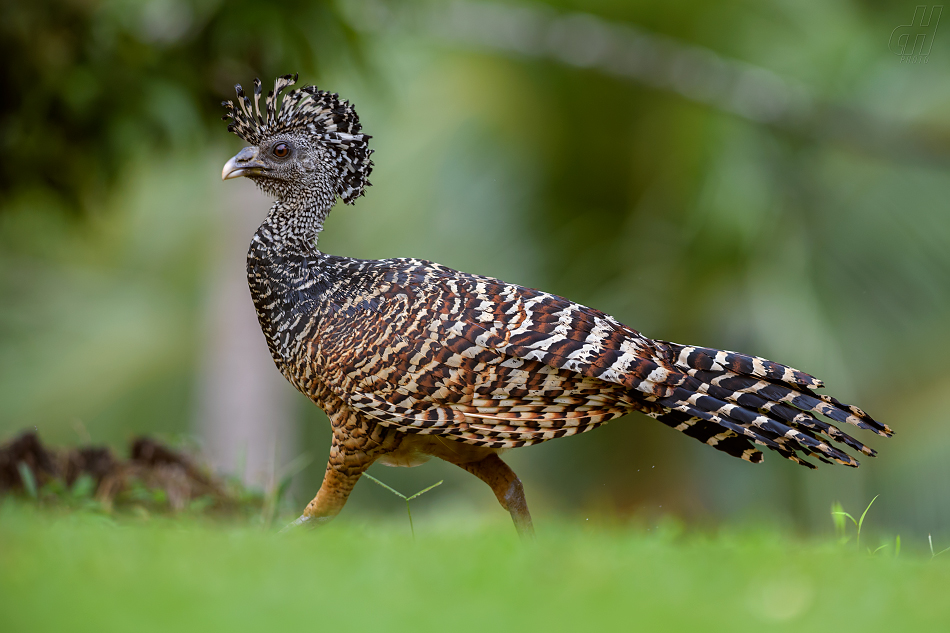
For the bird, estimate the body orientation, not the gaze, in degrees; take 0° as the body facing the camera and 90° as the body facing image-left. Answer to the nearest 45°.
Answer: approximately 90°
